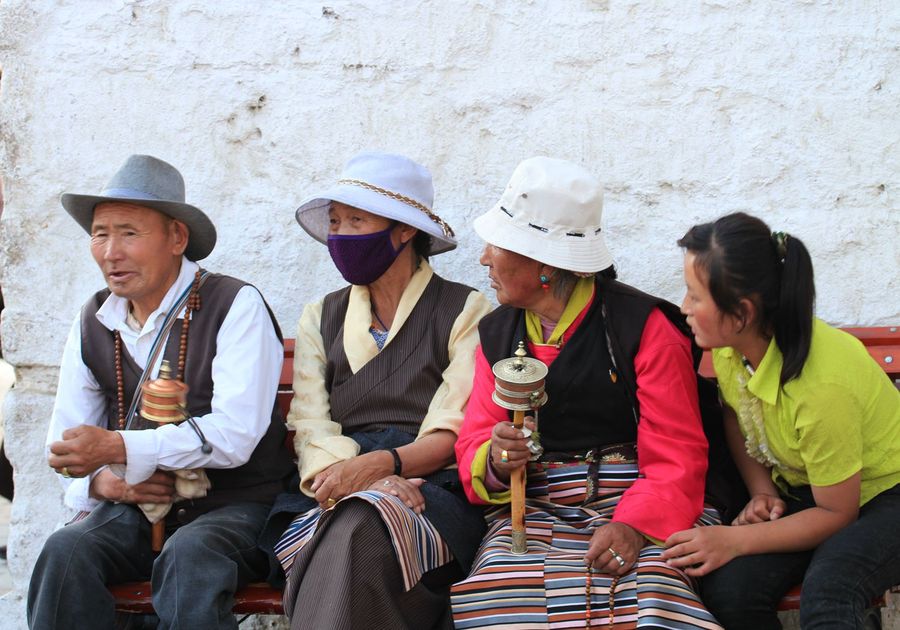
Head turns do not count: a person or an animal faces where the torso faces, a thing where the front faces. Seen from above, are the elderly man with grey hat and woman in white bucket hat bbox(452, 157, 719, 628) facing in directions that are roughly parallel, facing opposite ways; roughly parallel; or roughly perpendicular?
roughly parallel

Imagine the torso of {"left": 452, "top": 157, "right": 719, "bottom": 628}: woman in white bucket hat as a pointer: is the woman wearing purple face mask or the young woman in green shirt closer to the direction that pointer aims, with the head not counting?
the woman wearing purple face mask

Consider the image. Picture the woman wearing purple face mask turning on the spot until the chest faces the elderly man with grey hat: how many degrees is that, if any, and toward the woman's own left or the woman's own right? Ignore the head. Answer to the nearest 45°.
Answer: approximately 45° to the woman's own right

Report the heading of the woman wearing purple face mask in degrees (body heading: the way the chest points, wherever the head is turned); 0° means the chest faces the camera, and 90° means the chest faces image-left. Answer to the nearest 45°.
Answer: approximately 45°

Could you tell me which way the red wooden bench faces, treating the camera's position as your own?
facing the viewer

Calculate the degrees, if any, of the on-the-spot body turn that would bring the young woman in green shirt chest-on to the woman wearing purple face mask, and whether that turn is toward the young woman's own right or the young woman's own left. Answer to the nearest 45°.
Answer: approximately 45° to the young woman's own right

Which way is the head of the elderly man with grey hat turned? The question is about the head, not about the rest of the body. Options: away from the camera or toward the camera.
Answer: toward the camera

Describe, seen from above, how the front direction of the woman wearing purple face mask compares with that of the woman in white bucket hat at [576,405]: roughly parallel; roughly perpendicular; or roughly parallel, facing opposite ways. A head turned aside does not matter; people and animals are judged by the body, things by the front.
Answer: roughly parallel

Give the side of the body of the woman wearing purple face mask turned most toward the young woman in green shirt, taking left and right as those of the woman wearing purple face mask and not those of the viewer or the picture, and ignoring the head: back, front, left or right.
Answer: left

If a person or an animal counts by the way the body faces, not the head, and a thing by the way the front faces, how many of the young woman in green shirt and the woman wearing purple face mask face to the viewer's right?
0

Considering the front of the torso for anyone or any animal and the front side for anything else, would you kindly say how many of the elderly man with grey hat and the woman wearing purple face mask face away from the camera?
0

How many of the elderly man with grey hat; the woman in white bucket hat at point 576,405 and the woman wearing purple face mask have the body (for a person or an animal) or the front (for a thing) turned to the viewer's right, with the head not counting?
0

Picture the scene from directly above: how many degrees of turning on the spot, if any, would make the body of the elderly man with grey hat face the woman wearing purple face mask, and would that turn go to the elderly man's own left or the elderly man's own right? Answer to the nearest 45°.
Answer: approximately 135° to the elderly man's own left

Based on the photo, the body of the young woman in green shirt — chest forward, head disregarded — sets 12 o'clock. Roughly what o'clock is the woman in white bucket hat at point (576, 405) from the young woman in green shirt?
The woman in white bucket hat is roughly at 2 o'clock from the young woman in green shirt.

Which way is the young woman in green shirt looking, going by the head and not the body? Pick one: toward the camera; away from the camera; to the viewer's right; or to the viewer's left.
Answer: to the viewer's left

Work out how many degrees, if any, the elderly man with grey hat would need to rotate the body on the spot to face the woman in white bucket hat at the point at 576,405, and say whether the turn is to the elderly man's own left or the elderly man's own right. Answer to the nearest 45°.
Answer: approximately 90° to the elderly man's own left

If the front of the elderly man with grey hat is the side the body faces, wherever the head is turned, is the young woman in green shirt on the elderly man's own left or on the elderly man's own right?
on the elderly man's own left

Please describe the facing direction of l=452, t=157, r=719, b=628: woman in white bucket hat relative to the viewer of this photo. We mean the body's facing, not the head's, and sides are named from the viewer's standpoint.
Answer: facing the viewer and to the left of the viewer

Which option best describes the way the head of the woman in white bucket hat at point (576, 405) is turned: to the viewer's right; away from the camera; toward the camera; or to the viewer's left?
to the viewer's left
